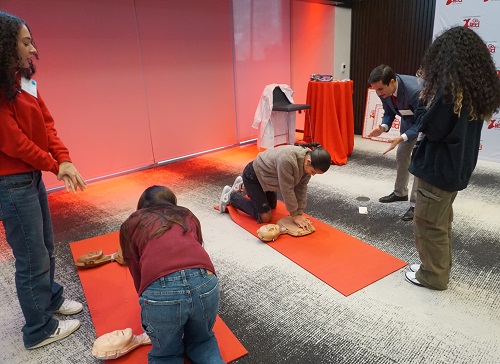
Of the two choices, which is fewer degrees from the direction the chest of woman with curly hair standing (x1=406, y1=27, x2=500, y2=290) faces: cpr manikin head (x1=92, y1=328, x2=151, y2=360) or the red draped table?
the red draped table

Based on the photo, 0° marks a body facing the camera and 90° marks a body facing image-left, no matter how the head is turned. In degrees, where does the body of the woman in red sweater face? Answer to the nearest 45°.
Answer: approximately 270°

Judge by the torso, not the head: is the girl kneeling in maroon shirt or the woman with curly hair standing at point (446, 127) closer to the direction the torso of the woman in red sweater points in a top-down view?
the woman with curly hair standing

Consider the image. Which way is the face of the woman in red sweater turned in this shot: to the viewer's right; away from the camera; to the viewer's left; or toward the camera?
to the viewer's right

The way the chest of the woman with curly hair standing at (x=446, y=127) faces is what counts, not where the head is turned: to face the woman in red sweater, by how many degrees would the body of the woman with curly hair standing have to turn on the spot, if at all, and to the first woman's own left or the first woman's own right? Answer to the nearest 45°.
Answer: approximately 90° to the first woman's own left

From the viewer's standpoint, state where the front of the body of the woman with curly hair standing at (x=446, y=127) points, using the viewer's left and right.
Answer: facing away from the viewer and to the left of the viewer

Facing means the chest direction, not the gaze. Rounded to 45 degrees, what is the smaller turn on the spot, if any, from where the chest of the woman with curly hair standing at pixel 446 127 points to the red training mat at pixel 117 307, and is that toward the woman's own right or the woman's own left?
approximately 90° to the woman's own left

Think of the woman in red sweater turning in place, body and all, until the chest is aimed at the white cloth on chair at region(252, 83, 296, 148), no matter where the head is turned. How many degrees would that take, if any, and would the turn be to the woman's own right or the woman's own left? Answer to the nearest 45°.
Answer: approximately 45° to the woman's own left

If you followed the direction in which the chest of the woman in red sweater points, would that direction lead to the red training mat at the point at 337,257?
yes

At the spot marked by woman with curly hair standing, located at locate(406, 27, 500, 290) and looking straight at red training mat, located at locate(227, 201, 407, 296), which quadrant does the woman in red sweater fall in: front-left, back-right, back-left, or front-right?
front-left

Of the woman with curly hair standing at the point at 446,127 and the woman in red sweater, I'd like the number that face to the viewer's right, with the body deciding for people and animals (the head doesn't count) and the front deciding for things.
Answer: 1

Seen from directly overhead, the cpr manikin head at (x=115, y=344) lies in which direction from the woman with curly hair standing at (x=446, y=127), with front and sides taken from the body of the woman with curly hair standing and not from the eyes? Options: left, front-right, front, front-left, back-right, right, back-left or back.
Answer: left

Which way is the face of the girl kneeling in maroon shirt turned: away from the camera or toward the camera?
away from the camera

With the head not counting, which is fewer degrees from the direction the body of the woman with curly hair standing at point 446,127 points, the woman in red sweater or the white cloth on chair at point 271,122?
the white cloth on chair

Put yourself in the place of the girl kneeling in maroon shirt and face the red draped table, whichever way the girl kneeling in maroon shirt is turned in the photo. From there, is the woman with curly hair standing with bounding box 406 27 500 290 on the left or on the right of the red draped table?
right

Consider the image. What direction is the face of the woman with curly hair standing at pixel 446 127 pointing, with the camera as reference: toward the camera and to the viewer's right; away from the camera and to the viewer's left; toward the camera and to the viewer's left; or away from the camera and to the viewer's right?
away from the camera and to the viewer's left

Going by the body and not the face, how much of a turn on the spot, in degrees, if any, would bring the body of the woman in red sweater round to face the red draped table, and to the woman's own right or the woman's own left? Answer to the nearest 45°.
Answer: approximately 45° to the woman's own left

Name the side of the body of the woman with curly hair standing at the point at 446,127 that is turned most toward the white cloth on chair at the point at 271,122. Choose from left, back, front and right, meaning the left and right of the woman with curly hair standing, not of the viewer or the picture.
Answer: front
